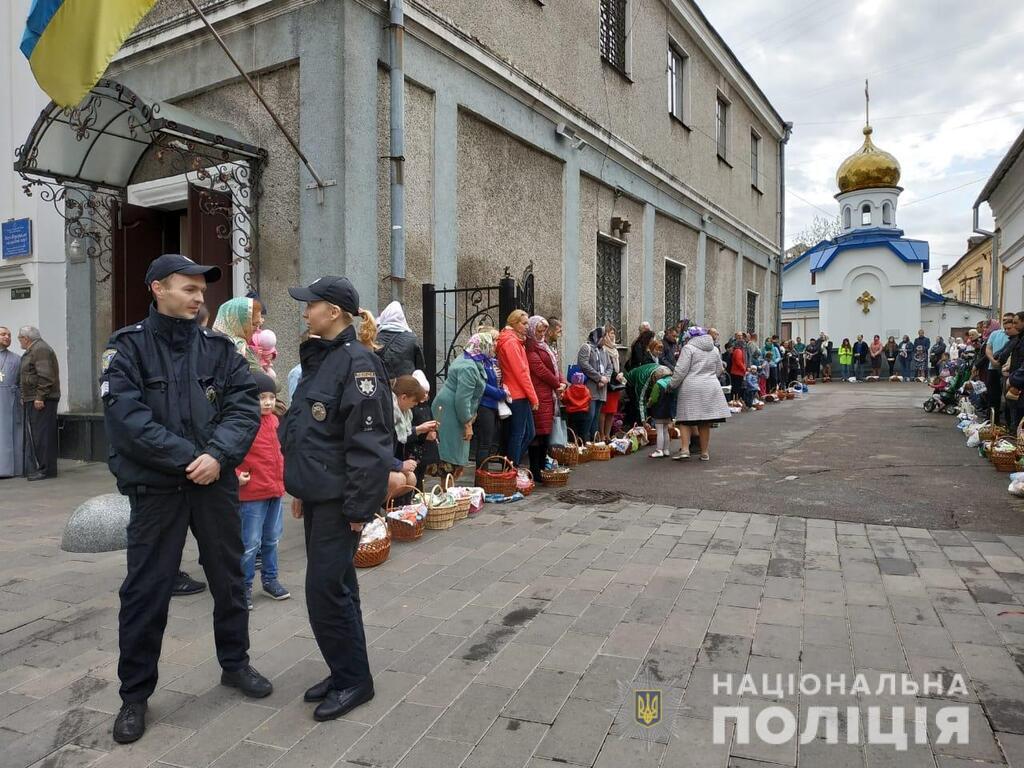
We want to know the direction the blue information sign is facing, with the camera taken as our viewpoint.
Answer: facing the viewer

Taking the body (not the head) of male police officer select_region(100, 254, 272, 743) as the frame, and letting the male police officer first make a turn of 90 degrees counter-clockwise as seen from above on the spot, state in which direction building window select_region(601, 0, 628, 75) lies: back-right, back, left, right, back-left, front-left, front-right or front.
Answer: front

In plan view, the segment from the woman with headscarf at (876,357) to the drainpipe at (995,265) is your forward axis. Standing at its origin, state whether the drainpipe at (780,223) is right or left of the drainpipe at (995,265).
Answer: right

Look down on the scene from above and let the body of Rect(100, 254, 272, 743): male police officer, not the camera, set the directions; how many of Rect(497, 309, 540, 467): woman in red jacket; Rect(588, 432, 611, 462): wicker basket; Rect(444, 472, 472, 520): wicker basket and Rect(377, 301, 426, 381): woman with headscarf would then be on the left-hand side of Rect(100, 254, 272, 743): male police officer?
4

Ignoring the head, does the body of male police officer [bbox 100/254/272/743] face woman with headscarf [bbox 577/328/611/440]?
no

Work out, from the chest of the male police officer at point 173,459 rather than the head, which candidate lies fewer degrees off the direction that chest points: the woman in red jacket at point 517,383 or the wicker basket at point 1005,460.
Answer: the wicker basket

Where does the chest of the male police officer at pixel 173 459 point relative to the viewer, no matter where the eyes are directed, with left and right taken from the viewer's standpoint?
facing the viewer and to the right of the viewer

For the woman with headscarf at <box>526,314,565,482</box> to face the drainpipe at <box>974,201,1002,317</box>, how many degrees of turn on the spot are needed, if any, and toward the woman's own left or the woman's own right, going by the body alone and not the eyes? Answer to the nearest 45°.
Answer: approximately 90° to the woman's own left

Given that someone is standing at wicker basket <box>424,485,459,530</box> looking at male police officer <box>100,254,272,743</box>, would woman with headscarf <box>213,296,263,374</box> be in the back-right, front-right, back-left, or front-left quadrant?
front-right

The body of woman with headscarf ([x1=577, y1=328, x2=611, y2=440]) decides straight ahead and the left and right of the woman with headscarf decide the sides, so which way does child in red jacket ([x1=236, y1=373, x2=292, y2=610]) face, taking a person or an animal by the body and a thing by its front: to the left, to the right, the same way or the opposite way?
the same way

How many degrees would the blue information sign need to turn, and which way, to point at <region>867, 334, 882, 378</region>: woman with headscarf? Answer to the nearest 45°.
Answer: approximately 90° to its left
